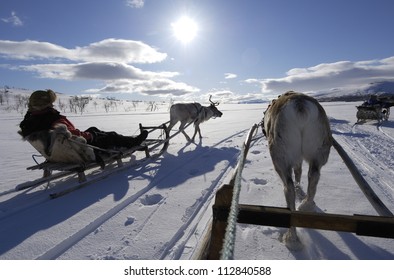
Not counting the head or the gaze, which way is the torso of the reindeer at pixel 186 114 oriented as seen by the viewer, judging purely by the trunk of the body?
to the viewer's right

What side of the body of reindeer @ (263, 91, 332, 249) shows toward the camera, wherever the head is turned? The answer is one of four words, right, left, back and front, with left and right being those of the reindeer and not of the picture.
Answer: back
